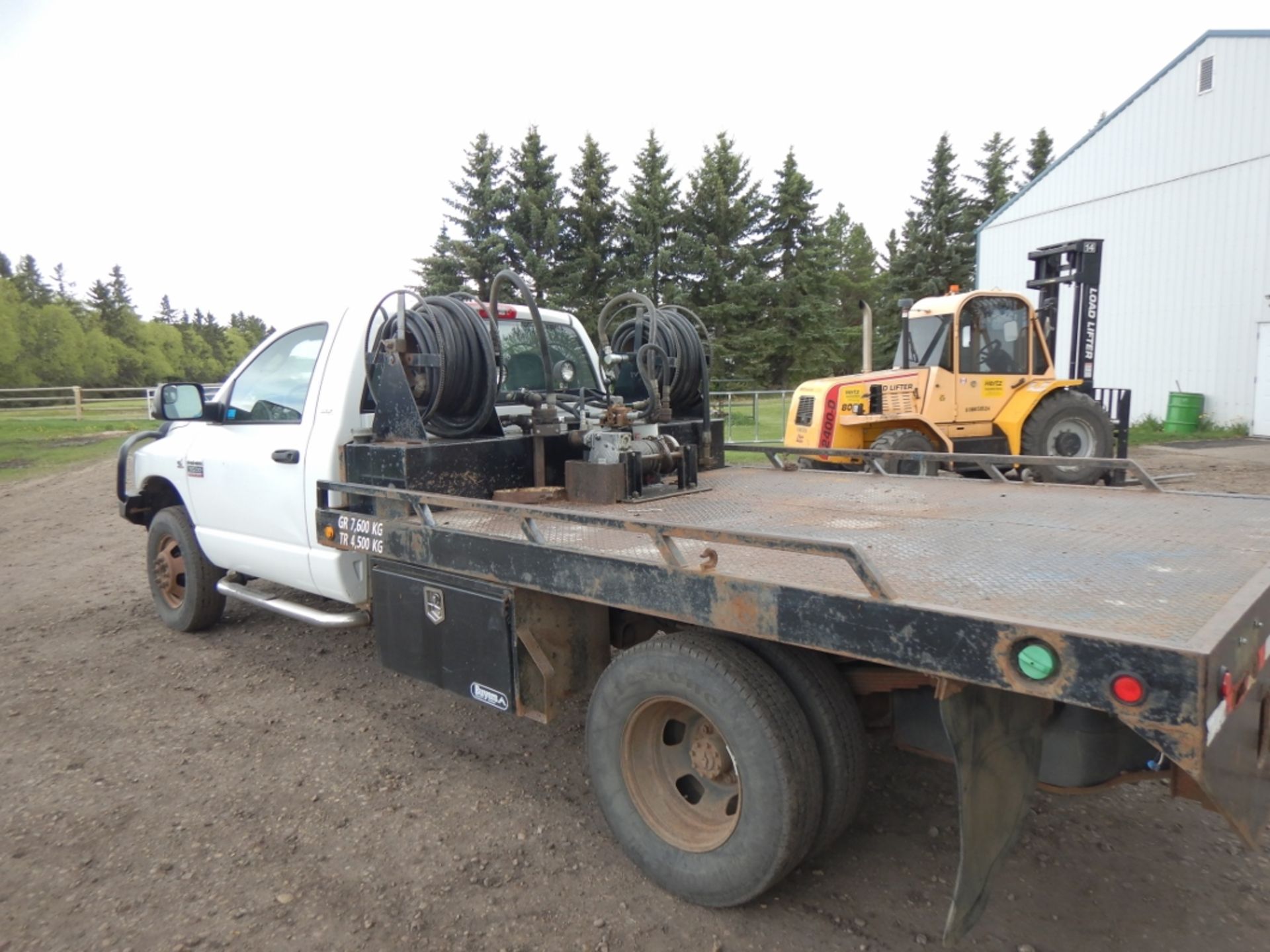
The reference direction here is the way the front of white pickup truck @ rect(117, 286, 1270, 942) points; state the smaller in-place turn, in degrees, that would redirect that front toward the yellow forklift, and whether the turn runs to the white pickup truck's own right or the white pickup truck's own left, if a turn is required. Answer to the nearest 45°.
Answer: approximately 90° to the white pickup truck's own right

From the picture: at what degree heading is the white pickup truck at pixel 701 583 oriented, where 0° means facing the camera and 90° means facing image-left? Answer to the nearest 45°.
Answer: approximately 135°

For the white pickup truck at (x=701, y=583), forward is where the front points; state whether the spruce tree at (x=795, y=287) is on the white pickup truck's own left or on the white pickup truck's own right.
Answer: on the white pickup truck's own right

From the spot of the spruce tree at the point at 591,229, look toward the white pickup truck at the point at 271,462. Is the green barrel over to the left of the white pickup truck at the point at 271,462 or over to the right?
left

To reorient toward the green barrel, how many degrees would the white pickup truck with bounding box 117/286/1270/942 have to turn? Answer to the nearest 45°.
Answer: approximately 90° to its right

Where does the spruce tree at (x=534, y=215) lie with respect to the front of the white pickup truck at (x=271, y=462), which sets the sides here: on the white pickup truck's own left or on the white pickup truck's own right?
on the white pickup truck's own right

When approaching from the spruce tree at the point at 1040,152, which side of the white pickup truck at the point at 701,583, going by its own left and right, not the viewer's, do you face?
right

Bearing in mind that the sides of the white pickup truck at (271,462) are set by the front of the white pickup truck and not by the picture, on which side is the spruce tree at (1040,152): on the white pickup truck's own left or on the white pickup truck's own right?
on the white pickup truck's own right
